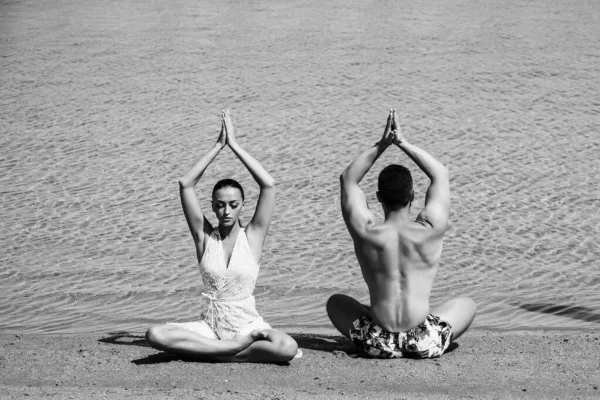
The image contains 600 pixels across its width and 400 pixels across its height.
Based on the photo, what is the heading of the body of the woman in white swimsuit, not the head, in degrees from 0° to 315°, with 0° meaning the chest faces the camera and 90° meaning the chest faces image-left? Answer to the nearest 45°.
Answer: approximately 0°
